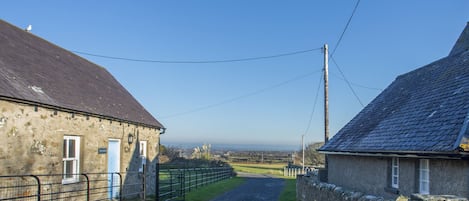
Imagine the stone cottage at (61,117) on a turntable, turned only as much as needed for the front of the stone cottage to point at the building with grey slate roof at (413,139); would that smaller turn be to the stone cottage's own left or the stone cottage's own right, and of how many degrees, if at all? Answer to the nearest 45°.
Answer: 0° — it already faces it

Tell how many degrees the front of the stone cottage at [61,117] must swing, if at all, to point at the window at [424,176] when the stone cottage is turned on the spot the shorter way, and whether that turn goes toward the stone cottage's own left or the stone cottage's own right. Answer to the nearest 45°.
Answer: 0° — it already faces it

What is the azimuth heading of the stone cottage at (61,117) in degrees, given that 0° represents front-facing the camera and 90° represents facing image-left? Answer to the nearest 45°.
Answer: approximately 315°

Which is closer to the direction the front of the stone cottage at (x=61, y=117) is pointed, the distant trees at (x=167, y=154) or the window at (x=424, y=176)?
the window

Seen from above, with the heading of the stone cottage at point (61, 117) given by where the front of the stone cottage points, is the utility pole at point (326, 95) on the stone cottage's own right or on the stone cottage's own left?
on the stone cottage's own left
